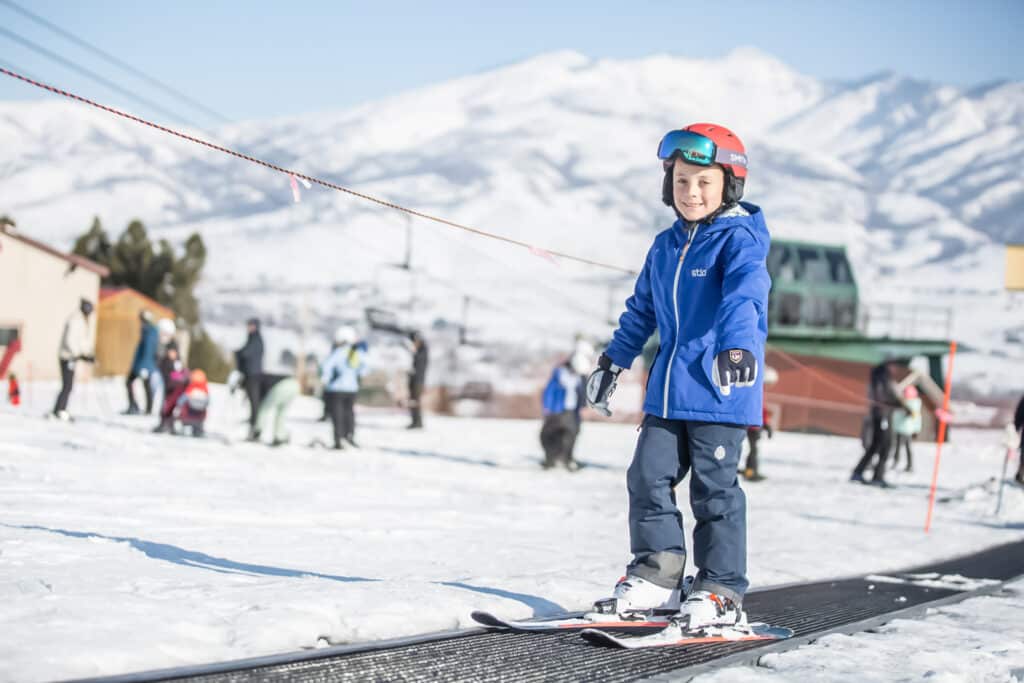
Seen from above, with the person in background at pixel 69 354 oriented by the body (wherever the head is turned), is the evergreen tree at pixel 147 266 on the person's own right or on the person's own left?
on the person's own left

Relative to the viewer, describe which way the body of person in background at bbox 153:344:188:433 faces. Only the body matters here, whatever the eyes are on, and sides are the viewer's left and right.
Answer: facing the viewer and to the right of the viewer

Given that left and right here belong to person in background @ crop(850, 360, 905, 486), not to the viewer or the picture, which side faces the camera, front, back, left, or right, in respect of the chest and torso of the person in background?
right

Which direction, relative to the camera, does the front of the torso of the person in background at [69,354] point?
to the viewer's right

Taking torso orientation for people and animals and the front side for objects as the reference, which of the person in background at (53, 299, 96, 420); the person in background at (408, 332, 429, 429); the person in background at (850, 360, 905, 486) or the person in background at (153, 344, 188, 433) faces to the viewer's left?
the person in background at (408, 332, 429, 429)

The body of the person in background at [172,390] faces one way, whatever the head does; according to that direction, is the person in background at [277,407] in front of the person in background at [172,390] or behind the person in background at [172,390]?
in front

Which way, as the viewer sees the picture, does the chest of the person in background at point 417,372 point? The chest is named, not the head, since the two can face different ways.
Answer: to the viewer's left

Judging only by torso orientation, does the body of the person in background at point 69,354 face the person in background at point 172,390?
yes

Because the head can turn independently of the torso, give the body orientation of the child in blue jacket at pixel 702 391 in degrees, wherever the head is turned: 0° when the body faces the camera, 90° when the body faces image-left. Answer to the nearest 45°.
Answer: approximately 45°
